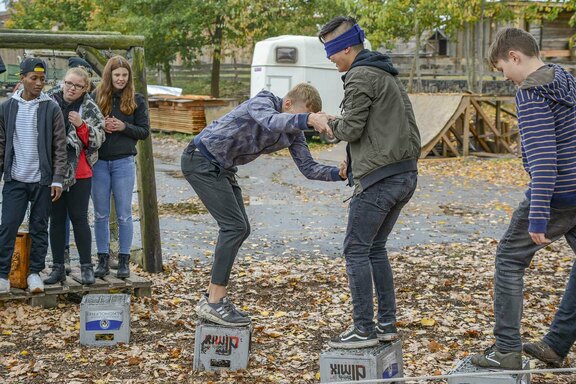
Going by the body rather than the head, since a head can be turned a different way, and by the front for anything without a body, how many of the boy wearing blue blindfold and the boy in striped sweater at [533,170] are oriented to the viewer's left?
2

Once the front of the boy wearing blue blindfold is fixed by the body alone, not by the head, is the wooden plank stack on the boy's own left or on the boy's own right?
on the boy's own right

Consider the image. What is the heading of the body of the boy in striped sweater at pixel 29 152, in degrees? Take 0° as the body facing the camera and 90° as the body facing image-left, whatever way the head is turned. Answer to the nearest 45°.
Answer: approximately 0°

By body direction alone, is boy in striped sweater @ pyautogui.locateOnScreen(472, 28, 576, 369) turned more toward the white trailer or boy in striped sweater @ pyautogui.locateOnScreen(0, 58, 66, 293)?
the boy in striped sweater

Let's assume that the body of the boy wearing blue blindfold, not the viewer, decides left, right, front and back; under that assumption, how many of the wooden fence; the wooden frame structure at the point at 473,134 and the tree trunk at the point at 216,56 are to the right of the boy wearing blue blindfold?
3

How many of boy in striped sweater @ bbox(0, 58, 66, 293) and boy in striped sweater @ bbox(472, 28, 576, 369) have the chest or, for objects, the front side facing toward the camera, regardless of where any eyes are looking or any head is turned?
1

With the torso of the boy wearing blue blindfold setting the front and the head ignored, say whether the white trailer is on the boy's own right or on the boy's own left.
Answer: on the boy's own right

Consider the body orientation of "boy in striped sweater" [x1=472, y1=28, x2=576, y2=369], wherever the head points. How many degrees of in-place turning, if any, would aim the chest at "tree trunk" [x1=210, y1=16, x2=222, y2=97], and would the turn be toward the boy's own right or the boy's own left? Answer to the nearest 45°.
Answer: approximately 45° to the boy's own right

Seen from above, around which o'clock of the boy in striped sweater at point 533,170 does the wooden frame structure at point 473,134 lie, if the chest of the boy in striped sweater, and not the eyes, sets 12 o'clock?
The wooden frame structure is roughly at 3 o'clock from the boy in striped sweater.

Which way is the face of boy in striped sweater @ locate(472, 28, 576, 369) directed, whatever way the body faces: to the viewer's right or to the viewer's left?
to the viewer's left

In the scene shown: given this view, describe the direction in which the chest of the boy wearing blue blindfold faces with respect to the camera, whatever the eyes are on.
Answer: to the viewer's left

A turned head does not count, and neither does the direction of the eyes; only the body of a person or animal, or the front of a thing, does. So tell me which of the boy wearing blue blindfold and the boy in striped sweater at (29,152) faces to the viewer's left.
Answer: the boy wearing blue blindfold

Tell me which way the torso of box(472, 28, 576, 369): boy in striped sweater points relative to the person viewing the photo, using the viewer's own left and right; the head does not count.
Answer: facing to the left of the viewer

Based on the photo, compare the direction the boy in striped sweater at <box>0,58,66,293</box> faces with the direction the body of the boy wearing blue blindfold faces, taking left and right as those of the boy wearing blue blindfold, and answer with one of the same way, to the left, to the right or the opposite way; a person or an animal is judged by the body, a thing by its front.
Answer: to the left
